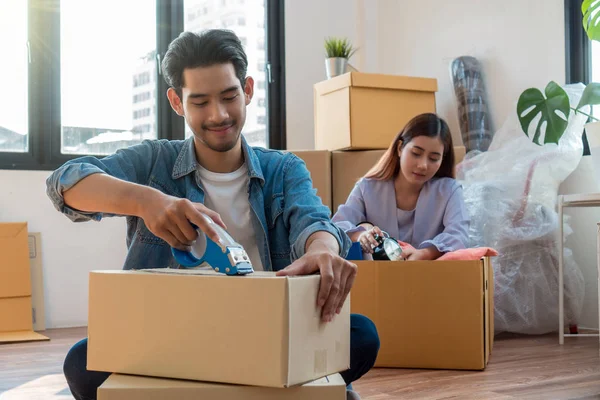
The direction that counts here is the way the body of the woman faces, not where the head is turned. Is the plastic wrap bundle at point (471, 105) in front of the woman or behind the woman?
behind

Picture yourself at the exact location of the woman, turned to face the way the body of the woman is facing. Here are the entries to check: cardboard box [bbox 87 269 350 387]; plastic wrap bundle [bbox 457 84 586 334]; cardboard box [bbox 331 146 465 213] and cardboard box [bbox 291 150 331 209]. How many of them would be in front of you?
1

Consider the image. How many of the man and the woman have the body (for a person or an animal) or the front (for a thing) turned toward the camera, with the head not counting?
2

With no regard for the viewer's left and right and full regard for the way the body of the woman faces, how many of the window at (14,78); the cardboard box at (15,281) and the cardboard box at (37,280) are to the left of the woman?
0

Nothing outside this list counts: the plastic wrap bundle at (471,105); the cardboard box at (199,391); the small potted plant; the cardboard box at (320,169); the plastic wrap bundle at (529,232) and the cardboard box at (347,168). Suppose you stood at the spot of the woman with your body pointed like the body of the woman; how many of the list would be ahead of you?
1

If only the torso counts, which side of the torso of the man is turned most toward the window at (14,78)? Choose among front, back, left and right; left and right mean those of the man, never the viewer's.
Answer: back

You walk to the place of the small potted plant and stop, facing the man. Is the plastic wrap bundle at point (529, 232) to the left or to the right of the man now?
left

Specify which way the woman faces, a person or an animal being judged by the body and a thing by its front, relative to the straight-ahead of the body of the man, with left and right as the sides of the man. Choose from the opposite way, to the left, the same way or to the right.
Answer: the same way

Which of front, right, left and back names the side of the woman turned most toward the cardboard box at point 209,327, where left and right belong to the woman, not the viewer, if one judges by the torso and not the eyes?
front

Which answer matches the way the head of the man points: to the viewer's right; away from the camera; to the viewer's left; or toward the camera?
toward the camera

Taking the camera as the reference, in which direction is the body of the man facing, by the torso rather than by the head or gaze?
toward the camera

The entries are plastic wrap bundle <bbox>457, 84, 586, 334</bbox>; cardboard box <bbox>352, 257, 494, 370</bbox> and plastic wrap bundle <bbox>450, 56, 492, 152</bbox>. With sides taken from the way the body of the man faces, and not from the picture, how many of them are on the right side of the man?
0

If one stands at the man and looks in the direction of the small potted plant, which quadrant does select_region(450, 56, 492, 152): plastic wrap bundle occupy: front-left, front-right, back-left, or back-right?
front-right

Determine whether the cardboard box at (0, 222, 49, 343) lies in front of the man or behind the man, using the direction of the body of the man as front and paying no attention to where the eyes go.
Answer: behind

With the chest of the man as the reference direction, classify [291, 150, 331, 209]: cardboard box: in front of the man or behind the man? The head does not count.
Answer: behind

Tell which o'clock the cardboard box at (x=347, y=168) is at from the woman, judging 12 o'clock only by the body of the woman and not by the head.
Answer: The cardboard box is roughly at 5 o'clock from the woman.

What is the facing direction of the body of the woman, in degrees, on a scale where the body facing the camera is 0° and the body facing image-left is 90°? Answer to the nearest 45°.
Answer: approximately 0°

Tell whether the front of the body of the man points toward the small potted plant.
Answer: no
